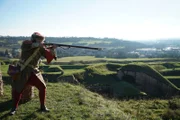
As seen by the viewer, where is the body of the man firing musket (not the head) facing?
to the viewer's right

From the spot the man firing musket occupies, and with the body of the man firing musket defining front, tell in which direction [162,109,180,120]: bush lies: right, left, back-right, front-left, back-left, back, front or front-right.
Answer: front
